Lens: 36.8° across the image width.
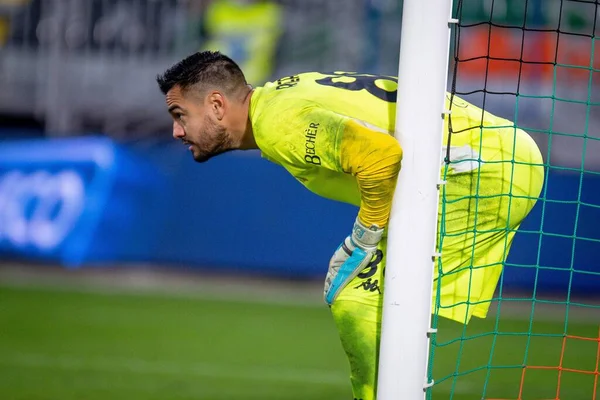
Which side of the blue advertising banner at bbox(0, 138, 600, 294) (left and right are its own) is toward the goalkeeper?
front

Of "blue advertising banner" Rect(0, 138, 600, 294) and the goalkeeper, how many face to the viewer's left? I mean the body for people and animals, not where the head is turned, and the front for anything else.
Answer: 1

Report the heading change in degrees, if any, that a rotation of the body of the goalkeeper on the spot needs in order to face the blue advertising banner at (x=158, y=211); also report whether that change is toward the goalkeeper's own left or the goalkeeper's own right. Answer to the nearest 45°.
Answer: approximately 90° to the goalkeeper's own right

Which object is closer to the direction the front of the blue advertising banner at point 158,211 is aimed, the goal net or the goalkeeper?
the goalkeeper

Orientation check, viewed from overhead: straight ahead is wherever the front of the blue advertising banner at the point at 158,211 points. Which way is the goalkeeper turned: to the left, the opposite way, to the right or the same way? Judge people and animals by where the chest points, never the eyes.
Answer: to the right

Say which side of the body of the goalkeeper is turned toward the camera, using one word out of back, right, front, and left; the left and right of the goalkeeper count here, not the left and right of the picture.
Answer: left

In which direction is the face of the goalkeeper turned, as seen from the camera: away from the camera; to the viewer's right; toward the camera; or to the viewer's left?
to the viewer's left
